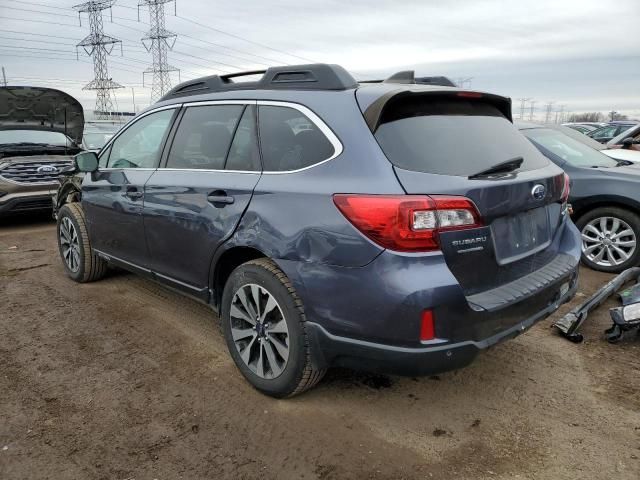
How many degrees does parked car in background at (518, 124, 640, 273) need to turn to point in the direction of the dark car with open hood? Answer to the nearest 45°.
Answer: approximately 135° to its right

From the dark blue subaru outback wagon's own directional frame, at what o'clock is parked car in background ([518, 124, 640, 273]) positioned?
The parked car in background is roughly at 3 o'clock from the dark blue subaru outback wagon.

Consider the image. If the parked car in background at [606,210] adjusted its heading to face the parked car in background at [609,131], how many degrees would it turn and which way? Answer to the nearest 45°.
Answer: approximately 135° to its left

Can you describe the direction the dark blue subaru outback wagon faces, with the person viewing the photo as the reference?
facing away from the viewer and to the left of the viewer

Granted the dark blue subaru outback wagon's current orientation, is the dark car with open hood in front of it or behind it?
in front

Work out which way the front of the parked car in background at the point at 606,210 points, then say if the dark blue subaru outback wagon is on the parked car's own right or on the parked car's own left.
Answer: on the parked car's own right

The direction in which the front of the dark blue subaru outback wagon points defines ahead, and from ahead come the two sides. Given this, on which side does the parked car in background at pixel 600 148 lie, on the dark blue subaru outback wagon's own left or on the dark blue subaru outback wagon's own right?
on the dark blue subaru outback wagon's own right

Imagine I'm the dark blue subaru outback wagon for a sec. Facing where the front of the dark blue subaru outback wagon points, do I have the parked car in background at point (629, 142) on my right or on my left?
on my right

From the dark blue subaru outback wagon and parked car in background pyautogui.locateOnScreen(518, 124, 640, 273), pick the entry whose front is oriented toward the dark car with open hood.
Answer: the dark blue subaru outback wagon

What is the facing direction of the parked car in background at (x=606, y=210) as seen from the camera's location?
facing the viewer and to the right of the viewer
